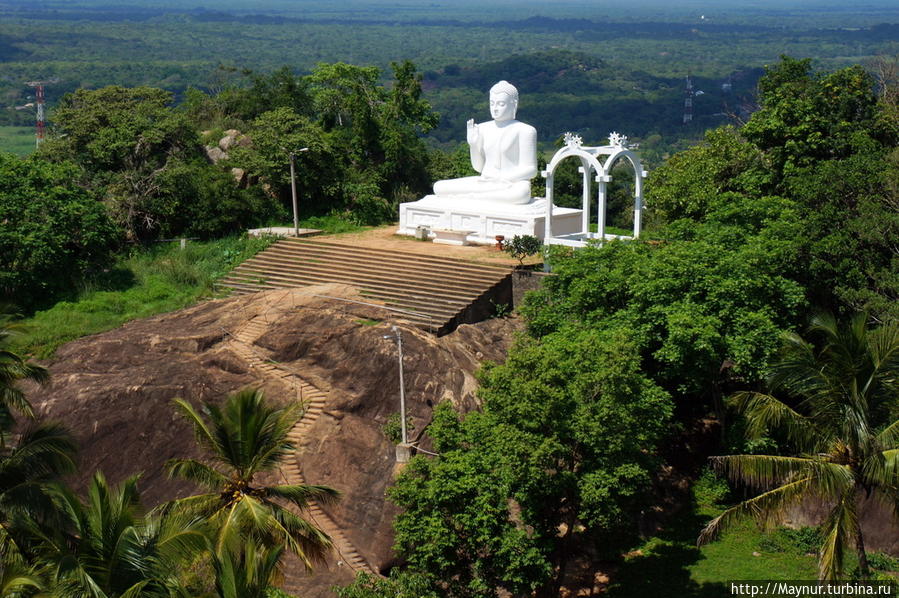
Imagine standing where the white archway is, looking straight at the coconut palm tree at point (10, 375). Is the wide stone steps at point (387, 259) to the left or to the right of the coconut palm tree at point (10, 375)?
right

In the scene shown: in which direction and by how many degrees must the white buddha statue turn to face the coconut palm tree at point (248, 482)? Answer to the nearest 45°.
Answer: approximately 45° to its left

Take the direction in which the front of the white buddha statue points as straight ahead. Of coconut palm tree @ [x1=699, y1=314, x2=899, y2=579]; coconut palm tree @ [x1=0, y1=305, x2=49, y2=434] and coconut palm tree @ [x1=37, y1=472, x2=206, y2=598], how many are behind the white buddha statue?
0

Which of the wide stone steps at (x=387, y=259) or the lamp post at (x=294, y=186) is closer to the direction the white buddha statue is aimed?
the wide stone steps

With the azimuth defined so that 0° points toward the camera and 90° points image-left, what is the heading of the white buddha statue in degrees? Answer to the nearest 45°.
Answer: approximately 45°

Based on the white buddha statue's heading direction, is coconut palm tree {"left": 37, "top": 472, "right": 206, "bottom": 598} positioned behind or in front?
in front

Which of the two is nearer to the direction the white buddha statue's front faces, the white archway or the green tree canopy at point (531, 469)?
the green tree canopy

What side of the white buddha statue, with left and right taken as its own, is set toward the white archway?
left

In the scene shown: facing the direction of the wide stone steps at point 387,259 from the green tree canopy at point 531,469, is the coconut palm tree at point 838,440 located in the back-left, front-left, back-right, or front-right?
back-right

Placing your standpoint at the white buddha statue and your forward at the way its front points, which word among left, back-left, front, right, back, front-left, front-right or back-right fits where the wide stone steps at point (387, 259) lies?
front

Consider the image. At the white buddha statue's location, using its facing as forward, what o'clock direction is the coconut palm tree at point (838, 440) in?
The coconut palm tree is roughly at 10 o'clock from the white buddha statue.

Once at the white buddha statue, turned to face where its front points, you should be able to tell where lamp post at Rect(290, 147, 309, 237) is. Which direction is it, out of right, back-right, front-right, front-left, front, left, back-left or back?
front-right

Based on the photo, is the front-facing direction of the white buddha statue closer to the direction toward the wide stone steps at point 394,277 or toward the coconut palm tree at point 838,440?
the wide stone steps

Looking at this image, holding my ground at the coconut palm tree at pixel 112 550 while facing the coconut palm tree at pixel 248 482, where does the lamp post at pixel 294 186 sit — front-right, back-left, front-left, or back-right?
front-left
